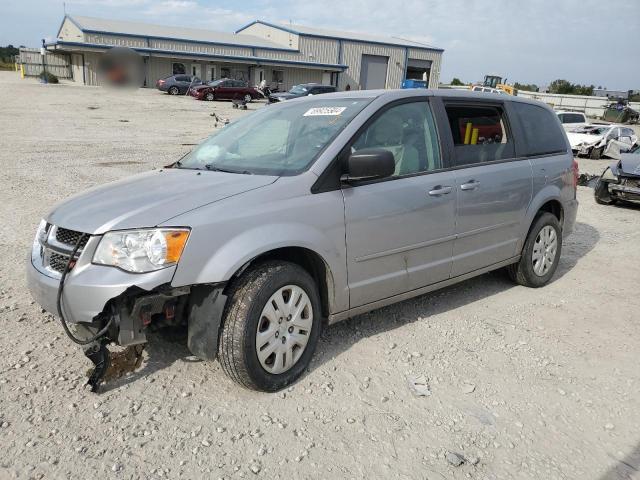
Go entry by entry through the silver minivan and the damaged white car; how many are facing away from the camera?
0

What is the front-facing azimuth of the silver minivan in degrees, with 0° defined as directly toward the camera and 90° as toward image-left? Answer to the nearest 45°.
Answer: approximately 45°

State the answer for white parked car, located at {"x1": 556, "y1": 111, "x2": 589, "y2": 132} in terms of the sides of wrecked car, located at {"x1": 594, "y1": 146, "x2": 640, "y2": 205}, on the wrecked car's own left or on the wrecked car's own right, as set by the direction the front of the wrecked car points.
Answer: on the wrecked car's own right

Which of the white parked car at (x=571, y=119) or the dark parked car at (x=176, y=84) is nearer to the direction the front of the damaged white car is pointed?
the dark parked car

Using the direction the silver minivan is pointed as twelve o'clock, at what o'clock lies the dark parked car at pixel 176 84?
The dark parked car is roughly at 4 o'clock from the silver minivan.

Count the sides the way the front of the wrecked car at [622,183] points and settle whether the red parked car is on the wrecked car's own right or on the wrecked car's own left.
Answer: on the wrecked car's own right

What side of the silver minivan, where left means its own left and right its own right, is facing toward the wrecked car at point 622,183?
back

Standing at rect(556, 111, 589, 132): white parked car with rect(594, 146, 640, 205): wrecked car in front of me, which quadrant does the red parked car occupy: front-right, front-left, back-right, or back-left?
back-right

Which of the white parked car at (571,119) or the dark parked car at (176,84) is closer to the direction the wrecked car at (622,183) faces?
the dark parked car

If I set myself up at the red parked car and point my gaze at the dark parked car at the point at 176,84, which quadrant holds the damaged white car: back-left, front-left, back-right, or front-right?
back-left

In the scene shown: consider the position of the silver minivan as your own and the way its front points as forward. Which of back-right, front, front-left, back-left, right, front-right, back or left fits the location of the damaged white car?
back

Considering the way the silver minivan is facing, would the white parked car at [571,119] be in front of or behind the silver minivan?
behind

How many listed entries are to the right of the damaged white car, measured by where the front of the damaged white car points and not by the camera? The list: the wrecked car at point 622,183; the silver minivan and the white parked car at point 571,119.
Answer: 1
